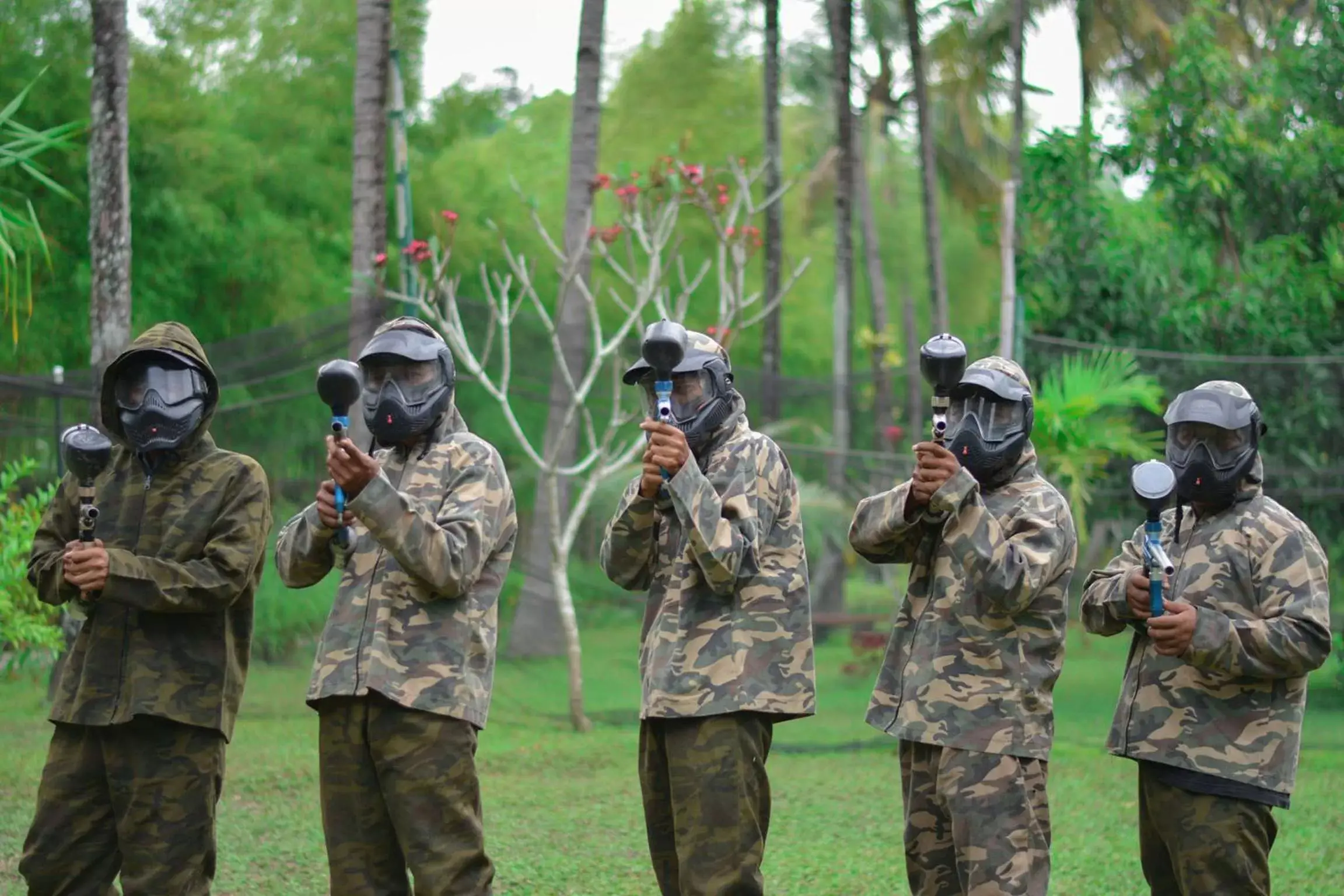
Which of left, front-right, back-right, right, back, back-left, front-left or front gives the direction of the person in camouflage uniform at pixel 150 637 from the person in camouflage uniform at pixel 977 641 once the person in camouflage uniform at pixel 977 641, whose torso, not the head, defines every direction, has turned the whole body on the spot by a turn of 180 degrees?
back-left

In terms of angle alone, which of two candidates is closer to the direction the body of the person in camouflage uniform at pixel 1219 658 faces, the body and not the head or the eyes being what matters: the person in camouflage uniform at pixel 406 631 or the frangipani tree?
the person in camouflage uniform

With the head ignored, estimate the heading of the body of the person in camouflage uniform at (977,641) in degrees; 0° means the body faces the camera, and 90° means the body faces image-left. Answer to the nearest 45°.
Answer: approximately 45°

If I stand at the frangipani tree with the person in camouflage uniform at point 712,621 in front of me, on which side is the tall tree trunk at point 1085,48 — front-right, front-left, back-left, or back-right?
back-left

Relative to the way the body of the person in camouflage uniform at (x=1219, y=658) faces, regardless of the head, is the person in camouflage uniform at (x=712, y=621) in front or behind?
in front

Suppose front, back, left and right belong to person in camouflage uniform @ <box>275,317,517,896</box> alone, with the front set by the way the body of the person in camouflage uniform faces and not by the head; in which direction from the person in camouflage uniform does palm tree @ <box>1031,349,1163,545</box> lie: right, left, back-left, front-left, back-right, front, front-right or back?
back

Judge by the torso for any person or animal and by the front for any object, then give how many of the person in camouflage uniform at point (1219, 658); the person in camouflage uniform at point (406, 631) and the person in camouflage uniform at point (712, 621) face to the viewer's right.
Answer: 0

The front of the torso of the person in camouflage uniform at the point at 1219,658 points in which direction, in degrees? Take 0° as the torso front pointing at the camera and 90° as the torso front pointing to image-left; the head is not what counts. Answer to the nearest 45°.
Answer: approximately 45°

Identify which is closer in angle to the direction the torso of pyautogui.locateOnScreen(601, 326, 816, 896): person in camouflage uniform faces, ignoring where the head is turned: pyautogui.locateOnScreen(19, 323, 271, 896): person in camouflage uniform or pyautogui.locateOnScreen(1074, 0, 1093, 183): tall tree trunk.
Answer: the person in camouflage uniform

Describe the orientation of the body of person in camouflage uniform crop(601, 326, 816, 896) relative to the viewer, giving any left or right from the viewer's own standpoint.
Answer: facing the viewer and to the left of the viewer

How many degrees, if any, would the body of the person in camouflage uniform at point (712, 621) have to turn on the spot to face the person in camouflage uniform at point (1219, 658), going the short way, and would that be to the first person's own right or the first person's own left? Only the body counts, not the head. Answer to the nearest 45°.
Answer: approximately 135° to the first person's own left

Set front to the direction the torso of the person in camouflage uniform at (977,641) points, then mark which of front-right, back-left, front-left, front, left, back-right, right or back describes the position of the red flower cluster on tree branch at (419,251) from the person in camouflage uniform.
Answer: right

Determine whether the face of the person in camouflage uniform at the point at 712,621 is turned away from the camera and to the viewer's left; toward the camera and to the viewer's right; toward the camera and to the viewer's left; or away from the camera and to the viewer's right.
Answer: toward the camera and to the viewer's left

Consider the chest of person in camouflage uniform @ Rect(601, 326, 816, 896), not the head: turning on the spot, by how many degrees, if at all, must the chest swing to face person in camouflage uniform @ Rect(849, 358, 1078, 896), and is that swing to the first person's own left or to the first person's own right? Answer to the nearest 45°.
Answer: approximately 135° to the first person's own left

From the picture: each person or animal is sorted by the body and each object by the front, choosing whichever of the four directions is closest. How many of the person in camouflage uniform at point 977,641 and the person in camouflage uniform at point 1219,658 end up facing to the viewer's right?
0
